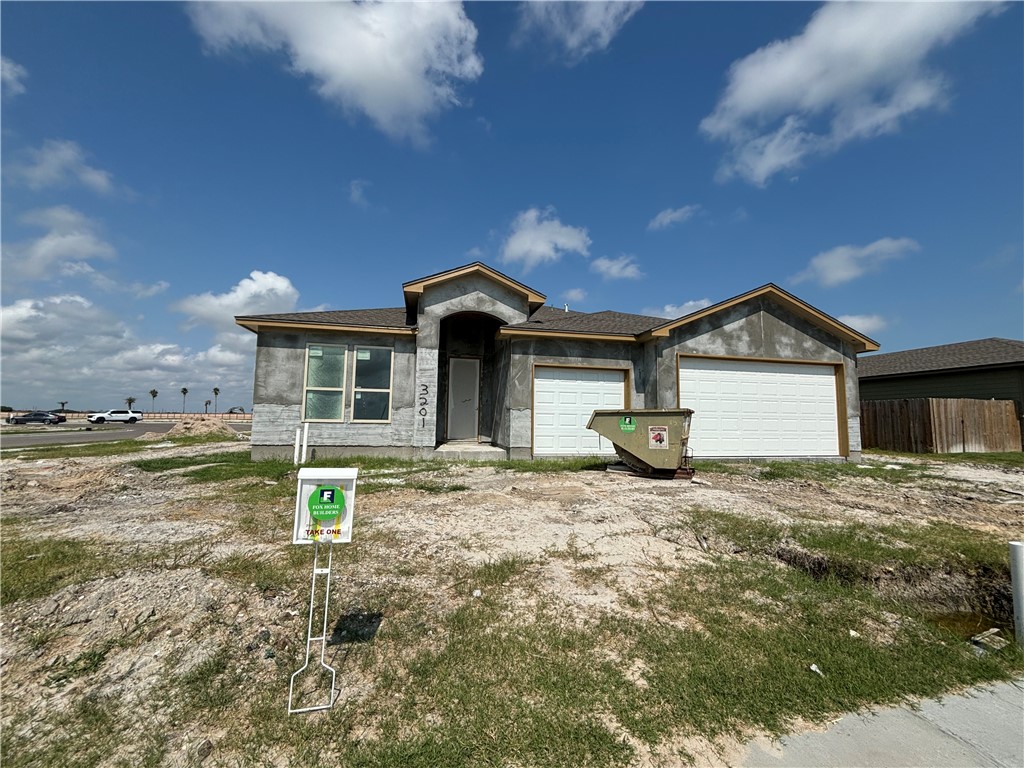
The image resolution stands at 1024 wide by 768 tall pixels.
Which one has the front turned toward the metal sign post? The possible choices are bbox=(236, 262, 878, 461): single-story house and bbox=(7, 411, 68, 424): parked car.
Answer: the single-story house

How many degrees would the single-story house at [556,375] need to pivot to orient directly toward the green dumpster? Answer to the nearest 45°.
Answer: approximately 45° to its left

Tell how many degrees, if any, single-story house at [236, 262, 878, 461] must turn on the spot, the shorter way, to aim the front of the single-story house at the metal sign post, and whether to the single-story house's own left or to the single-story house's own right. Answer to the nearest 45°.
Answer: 0° — it already faces it

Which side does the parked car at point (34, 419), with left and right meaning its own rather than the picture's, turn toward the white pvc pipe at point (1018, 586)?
left

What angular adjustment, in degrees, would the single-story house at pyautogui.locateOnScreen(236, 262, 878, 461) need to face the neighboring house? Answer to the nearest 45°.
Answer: approximately 135° to its left

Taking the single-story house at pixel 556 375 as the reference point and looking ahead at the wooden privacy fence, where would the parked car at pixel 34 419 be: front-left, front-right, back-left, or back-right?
back-left

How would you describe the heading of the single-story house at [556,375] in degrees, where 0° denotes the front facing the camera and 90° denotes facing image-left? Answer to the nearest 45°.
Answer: approximately 0°

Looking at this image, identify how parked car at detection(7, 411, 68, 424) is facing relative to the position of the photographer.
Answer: facing to the left of the viewer

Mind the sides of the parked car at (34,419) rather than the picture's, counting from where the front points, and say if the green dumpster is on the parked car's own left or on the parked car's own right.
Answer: on the parked car's own left

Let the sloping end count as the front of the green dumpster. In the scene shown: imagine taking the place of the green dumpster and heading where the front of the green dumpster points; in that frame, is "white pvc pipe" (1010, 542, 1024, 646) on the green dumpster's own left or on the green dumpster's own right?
on the green dumpster's own left

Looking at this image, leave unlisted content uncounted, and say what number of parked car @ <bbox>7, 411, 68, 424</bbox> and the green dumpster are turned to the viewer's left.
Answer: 2

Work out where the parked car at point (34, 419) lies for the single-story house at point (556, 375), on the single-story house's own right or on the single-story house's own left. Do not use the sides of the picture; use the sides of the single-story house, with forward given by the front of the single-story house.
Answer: on the single-story house's own right

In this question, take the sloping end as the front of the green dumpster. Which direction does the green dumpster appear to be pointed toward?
to the viewer's left
